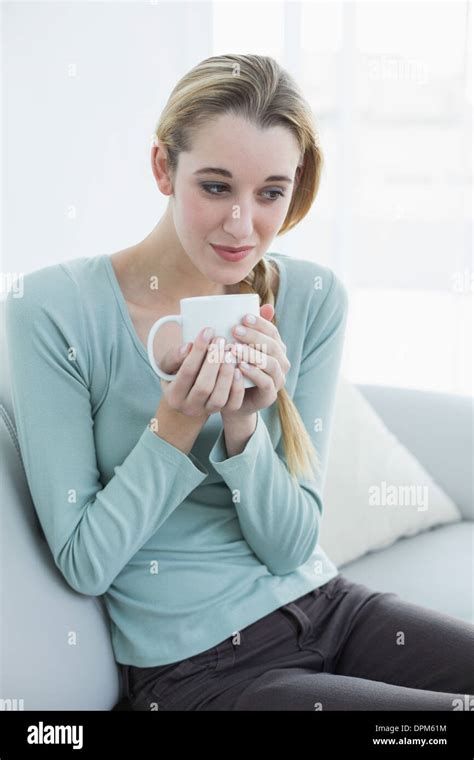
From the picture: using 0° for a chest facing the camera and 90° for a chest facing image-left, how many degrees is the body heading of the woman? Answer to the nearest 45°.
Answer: approximately 315°

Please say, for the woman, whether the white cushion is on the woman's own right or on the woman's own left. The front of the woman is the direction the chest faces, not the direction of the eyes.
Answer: on the woman's own left
